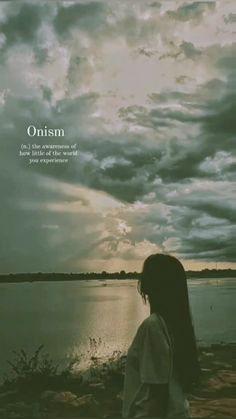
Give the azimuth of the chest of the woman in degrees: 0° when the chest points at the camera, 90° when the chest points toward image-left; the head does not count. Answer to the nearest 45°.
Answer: approximately 90°
